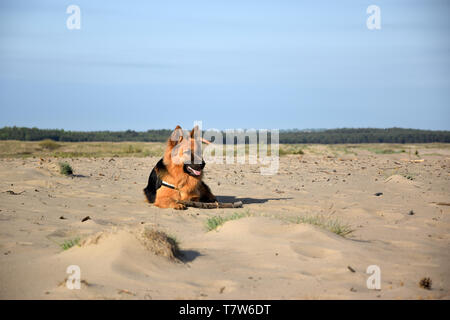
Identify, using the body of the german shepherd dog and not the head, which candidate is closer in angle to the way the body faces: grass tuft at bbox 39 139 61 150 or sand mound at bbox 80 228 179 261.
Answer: the sand mound

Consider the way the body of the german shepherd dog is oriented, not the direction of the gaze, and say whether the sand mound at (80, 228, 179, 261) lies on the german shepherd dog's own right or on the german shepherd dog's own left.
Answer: on the german shepherd dog's own right

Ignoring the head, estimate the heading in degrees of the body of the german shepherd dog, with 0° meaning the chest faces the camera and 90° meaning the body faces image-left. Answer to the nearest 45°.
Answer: approximately 315°

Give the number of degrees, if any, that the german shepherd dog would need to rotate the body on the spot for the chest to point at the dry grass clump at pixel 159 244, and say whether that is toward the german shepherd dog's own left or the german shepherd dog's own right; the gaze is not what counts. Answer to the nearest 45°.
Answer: approximately 45° to the german shepherd dog's own right

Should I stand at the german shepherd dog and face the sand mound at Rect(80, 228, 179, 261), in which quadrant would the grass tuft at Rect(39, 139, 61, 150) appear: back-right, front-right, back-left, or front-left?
back-right
